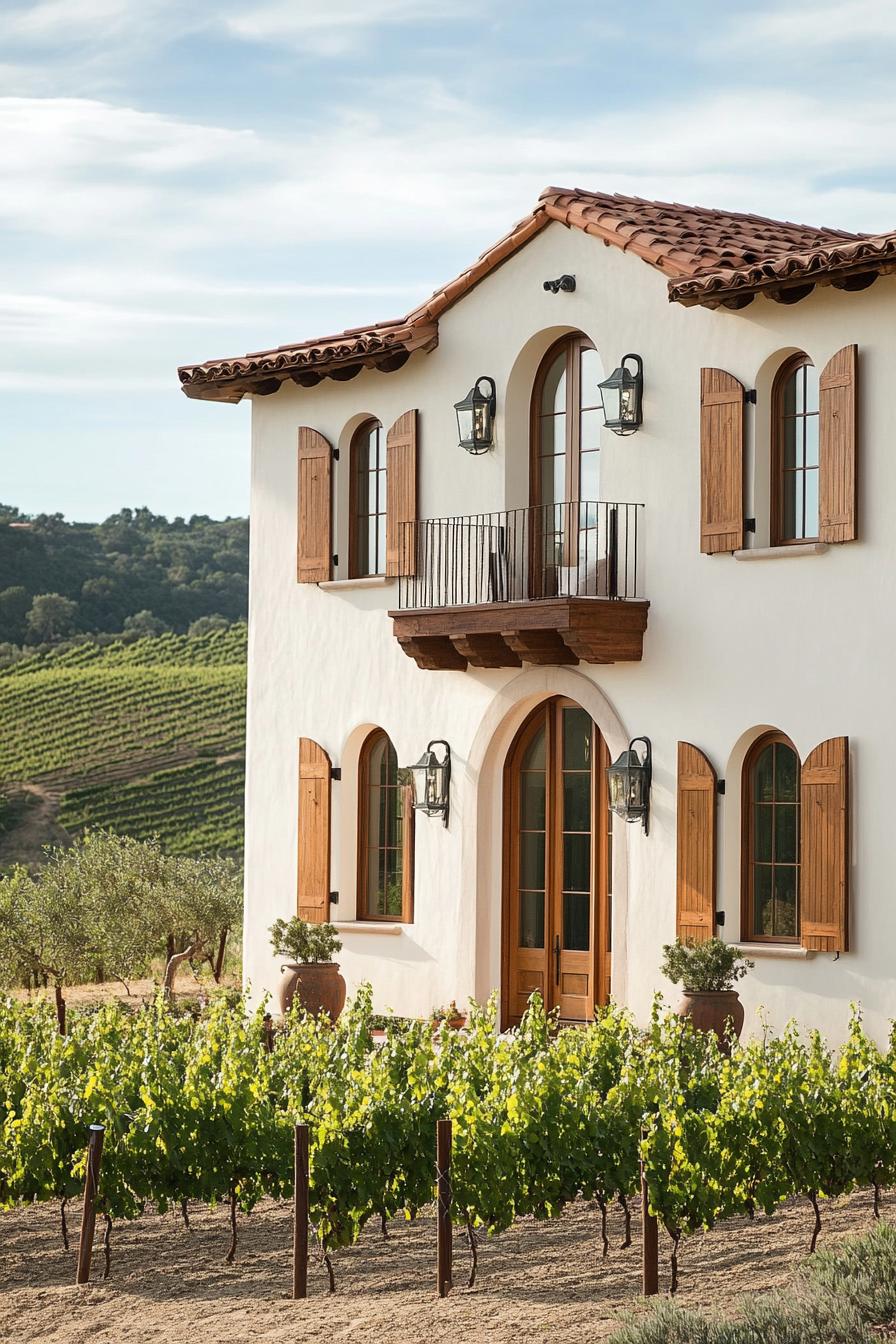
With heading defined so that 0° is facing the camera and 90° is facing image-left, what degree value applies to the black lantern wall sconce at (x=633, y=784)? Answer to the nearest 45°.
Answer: approximately 45°

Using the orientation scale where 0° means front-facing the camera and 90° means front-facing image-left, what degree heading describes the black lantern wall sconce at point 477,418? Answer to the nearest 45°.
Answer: approximately 45°

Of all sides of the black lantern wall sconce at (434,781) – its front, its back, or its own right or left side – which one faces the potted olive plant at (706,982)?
left

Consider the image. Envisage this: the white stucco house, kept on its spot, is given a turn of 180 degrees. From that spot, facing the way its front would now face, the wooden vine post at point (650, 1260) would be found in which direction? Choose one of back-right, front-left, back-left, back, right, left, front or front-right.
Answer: back-right

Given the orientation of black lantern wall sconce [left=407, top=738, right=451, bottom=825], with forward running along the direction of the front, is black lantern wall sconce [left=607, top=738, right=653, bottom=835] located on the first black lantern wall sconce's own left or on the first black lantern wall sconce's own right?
on the first black lantern wall sconce's own left

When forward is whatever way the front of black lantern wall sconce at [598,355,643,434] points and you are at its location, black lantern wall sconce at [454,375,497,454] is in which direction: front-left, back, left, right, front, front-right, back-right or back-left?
right
